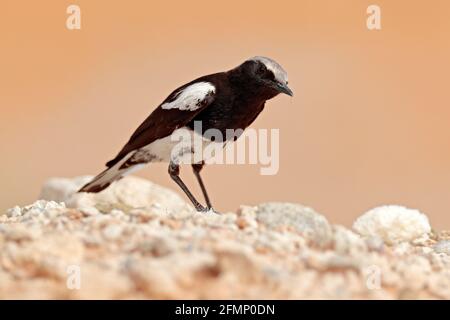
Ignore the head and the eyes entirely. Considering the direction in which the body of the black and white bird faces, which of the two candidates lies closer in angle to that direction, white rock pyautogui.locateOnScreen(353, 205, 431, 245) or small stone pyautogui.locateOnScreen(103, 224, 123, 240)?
the white rock

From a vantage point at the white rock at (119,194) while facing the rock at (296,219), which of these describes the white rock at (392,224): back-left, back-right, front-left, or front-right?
front-left

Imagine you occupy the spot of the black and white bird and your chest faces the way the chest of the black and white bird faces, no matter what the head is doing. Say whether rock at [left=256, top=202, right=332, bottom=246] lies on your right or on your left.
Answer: on your right

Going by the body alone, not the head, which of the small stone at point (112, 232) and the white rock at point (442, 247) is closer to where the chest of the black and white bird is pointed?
the white rock

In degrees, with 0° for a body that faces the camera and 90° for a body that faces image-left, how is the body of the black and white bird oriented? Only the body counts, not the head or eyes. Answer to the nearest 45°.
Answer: approximately 270°

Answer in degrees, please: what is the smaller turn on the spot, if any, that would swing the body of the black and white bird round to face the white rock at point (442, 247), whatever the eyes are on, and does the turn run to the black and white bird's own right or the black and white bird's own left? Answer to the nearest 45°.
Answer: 0° — it already faces it

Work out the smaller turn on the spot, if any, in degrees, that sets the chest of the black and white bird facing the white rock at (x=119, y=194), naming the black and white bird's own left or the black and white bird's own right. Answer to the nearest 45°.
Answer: approximately 135° to the black and white bird's own left

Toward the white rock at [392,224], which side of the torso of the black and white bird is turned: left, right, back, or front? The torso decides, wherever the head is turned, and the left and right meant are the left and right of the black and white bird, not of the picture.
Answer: front
